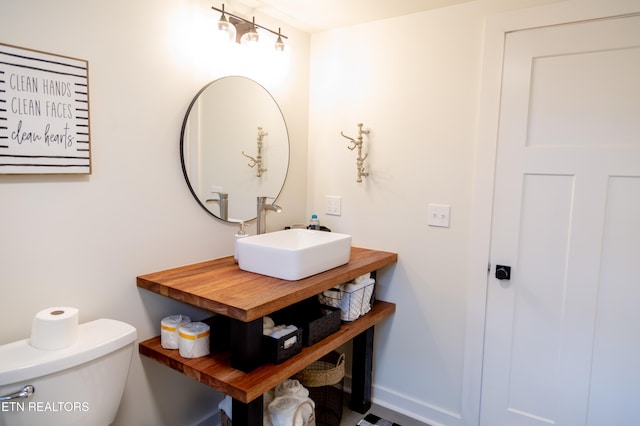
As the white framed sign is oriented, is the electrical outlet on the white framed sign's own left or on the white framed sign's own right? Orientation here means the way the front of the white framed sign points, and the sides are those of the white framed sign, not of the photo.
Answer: on the white framed sign's own left

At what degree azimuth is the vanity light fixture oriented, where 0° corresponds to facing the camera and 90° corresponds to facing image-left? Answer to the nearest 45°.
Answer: approximately 315°

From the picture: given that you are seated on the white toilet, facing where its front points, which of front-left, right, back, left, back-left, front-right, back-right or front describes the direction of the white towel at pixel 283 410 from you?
front-left

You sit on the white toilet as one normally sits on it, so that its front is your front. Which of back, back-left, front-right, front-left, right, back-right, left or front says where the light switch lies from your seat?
front-left

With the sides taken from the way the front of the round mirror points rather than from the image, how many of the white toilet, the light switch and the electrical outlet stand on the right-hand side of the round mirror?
1

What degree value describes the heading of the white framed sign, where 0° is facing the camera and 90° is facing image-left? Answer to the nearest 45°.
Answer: approximately 315°

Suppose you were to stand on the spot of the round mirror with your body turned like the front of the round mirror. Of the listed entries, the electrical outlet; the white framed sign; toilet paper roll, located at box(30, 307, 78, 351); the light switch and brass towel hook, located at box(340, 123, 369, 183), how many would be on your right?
2

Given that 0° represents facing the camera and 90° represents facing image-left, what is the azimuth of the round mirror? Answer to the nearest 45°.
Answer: approximately 315°
